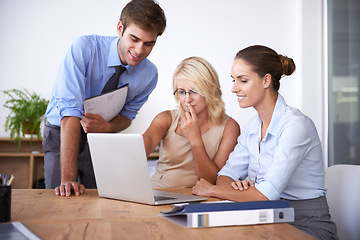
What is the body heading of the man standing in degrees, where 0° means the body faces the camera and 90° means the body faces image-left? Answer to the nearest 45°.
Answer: approximately 315°

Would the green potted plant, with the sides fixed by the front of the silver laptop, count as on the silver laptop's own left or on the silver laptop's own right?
on the silver laptop's own left

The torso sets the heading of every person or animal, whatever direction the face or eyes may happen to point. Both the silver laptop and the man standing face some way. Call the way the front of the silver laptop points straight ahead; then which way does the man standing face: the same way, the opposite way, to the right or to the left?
to the right

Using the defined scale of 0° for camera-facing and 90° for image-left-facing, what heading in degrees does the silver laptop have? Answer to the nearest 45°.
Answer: approximately 225°
